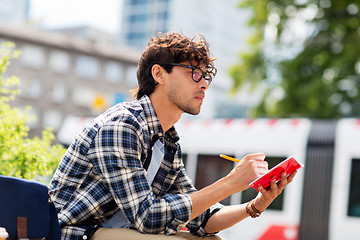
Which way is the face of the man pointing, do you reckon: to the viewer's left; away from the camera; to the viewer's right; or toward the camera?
to the viewer's right

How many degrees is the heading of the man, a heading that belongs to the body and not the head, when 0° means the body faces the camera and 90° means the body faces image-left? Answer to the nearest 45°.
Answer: approximately 270°
